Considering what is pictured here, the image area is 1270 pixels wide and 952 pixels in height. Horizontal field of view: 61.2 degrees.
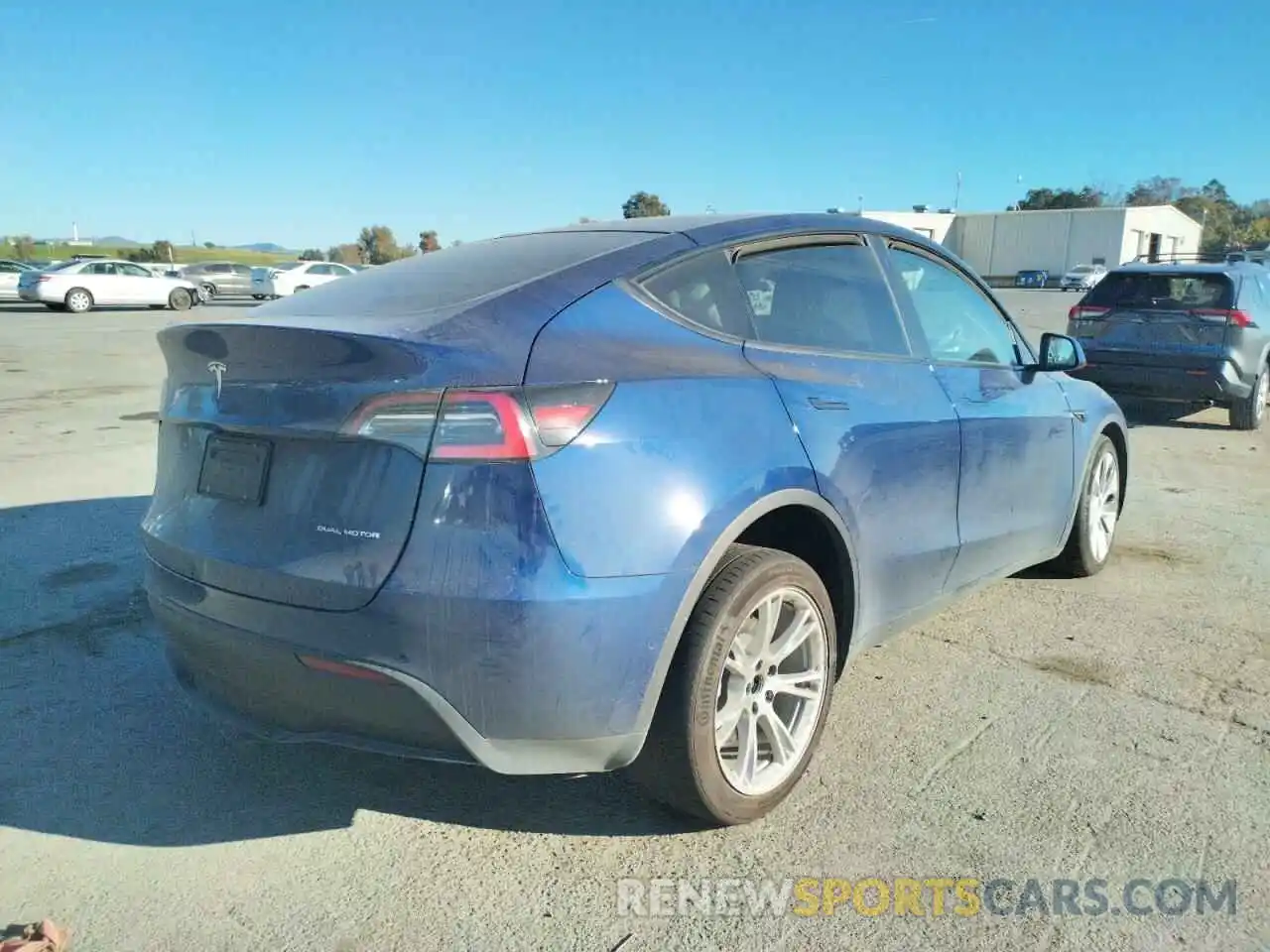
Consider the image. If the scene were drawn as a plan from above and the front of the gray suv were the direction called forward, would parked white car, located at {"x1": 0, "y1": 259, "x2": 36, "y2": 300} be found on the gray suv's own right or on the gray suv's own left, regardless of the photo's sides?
on the gray suv's own left

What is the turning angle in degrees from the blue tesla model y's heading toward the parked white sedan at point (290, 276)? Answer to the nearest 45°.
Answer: approximately 45° to its left

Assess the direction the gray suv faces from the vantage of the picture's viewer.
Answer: facing away from the viewer and to the right of the viewer

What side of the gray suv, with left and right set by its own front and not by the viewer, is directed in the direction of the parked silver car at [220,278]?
left

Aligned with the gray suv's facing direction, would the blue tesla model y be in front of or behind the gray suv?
behind
